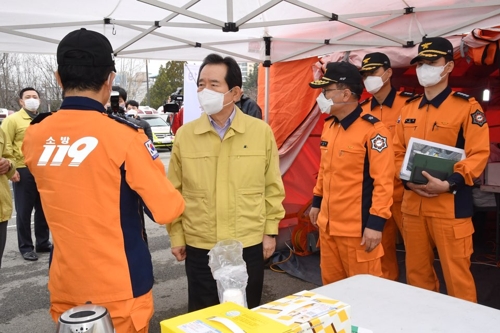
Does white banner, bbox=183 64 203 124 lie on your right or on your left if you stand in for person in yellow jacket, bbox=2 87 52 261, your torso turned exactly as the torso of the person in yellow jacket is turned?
on your left

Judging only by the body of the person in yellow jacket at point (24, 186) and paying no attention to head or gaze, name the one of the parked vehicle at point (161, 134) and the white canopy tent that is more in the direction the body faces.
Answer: the white canopy tent

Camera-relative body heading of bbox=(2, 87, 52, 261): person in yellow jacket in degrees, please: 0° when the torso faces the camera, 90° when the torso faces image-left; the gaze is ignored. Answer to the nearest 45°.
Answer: approximately 315°

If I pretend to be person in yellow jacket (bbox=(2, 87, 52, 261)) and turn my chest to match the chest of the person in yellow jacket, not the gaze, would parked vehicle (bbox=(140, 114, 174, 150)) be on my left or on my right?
on my left

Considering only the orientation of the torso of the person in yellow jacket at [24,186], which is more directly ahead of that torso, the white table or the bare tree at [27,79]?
the white table

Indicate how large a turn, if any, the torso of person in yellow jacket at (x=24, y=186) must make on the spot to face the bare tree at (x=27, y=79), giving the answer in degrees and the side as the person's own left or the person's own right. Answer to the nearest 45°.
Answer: approximately 135° to the person's own left
